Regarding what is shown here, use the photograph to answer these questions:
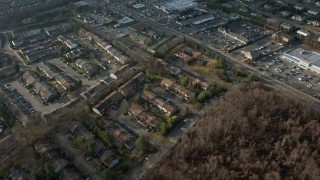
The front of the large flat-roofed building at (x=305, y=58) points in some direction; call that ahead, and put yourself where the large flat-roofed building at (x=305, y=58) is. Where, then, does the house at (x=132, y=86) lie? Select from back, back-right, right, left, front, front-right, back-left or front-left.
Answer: front

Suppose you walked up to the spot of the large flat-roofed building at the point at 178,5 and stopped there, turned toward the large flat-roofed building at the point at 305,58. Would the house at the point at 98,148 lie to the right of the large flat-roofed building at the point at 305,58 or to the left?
right

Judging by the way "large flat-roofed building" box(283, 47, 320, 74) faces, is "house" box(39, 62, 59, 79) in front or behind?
in front

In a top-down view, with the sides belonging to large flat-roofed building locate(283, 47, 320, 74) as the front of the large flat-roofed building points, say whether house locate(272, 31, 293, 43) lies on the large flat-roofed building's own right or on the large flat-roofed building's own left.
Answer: on the large flat-roofed building's own right

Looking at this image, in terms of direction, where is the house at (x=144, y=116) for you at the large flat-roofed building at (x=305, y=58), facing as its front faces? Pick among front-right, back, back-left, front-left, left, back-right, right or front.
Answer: front

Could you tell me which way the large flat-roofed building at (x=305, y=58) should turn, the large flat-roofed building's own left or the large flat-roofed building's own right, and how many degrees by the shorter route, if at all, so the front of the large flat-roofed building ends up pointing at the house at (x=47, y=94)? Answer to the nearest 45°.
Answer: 0° — it already faces it

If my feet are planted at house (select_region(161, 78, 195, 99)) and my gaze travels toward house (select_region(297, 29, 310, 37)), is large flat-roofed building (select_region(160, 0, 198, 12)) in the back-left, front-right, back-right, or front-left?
front-left

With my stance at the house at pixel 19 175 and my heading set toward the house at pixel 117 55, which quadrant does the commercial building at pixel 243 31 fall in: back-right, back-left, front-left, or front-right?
front-right

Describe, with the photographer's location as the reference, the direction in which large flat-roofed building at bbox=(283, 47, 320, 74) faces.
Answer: facing the viewer and to the left of the viewer

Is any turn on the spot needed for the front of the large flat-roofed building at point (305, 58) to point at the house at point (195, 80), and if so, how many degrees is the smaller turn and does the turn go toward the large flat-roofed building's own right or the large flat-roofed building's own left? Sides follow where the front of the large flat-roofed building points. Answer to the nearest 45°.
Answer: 0° — it already faces it

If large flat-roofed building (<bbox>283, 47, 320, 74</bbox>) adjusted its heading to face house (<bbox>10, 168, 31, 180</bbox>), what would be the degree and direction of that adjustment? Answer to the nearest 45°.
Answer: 0° — it already faces it
